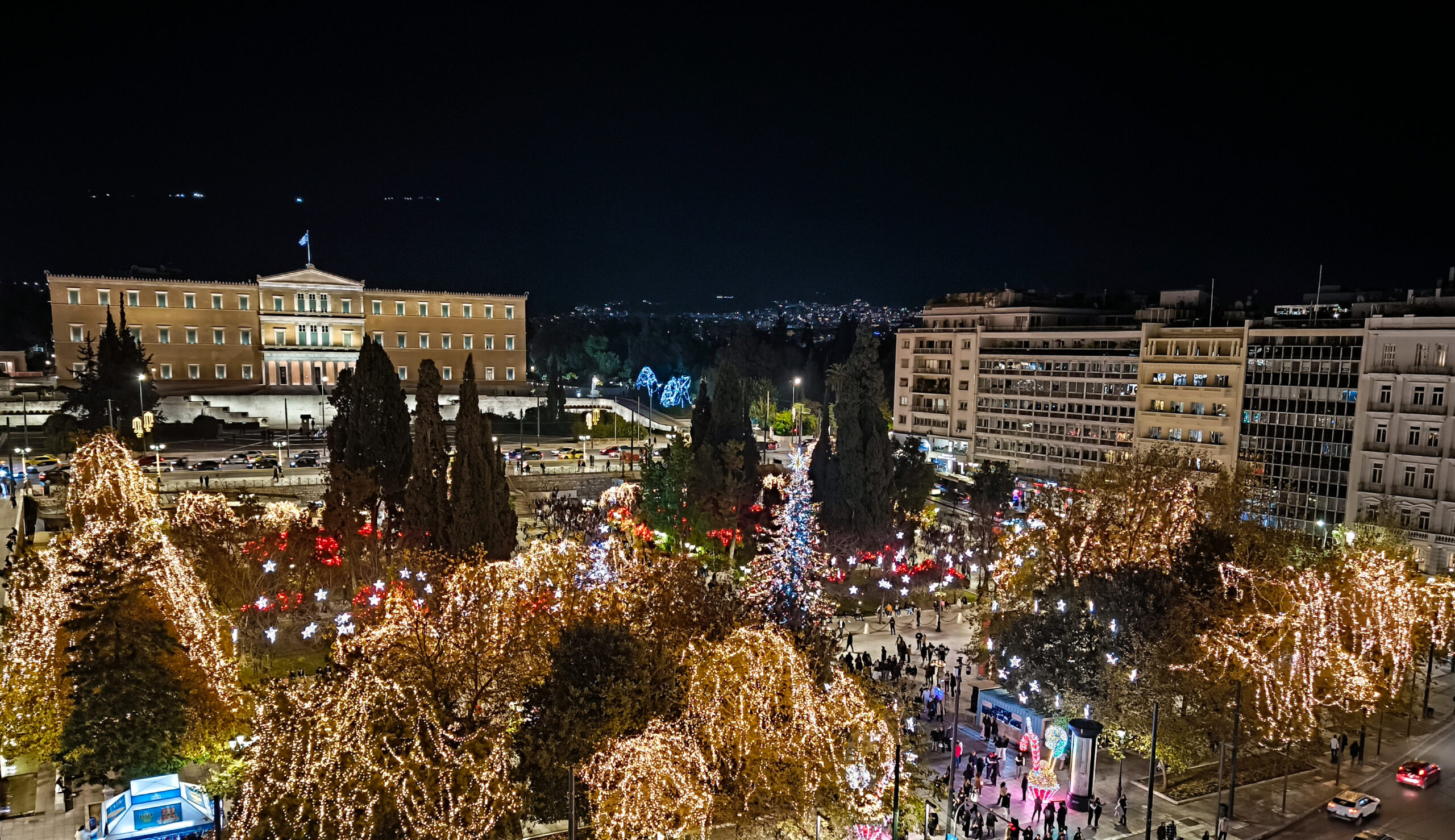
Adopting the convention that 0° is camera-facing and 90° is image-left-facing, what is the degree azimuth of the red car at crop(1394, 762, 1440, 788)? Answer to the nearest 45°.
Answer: approximately 225°

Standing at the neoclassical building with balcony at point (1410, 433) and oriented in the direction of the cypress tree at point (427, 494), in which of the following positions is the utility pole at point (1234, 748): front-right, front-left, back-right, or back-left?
front-left

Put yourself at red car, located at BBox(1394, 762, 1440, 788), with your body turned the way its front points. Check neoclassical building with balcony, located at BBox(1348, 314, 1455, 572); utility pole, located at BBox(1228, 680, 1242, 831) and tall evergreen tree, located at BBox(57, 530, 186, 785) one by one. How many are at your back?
2

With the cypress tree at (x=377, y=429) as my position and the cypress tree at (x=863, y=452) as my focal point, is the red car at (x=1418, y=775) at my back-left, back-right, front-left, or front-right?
front-right

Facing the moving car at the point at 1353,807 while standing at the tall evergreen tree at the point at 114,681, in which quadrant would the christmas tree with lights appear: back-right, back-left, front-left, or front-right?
front-left

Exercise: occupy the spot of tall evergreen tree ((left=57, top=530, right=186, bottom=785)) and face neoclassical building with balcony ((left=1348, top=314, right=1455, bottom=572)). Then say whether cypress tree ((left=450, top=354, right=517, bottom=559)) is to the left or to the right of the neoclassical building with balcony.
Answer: left

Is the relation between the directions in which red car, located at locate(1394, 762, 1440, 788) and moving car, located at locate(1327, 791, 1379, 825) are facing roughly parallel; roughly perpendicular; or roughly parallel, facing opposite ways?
roughly parallel
